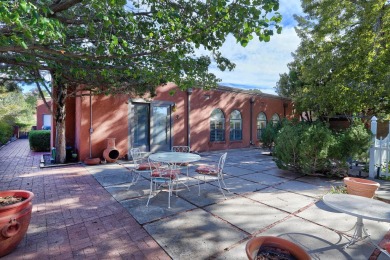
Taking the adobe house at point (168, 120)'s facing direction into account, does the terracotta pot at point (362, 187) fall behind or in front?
in front

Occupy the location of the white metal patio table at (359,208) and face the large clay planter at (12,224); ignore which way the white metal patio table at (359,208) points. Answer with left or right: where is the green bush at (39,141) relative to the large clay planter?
right

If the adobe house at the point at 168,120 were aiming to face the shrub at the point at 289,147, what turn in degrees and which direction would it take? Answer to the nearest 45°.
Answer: approximately 45° to its left

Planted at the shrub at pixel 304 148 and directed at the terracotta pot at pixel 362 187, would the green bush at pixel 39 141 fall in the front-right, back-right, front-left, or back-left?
back-right

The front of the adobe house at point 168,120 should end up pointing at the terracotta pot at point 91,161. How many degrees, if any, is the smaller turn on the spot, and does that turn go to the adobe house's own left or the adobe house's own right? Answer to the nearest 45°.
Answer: approximately 45° to the adobe house's own right

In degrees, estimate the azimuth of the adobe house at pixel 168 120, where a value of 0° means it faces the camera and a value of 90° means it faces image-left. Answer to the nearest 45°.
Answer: approximately 0°

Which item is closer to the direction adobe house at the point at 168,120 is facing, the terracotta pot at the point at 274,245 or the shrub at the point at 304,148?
the terracotta pot

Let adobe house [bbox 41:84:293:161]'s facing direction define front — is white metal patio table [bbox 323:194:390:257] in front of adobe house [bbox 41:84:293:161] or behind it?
in front

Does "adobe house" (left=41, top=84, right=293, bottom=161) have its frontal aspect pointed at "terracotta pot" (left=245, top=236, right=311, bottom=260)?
yes

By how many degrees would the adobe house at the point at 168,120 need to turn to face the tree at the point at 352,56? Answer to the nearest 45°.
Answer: approximately 45° to its left

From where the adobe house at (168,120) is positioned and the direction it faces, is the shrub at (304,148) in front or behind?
in front

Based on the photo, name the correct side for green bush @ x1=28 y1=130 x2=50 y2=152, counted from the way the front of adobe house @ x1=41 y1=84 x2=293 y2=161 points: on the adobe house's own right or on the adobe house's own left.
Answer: on the adobe house's own right
